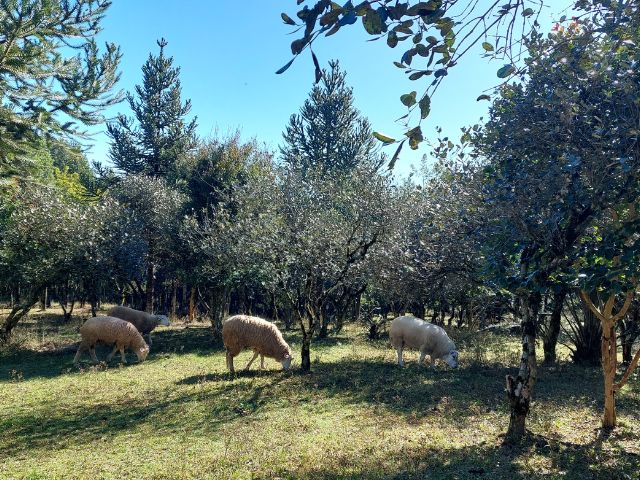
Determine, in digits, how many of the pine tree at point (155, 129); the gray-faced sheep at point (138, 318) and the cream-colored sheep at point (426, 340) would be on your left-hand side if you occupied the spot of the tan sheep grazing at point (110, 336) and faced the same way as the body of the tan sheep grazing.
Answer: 2

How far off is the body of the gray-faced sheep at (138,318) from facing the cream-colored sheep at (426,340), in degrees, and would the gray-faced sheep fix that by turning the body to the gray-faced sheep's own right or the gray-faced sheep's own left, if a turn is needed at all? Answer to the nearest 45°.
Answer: approximately 45° to the gray-faced sheep's own right

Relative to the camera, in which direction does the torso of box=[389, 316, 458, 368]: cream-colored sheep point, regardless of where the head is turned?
to the viewer's right

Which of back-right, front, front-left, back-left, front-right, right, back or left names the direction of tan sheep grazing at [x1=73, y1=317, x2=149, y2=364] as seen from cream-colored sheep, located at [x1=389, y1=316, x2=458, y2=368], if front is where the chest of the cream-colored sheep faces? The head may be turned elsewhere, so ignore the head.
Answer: back

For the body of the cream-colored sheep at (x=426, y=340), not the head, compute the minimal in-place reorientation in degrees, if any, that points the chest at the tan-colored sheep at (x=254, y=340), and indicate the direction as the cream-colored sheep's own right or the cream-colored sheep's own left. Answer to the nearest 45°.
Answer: approximately 180°

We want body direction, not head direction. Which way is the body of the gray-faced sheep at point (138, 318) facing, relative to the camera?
to the viewer's right

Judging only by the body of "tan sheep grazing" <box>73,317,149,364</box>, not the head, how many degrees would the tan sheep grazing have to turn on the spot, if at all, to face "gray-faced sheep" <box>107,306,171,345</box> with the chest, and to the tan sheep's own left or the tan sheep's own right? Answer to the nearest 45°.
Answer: approximately 90° to the tan sheep's own left

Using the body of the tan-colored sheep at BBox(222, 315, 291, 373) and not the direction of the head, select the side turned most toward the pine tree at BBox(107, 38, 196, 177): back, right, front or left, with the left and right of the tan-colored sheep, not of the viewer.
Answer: left

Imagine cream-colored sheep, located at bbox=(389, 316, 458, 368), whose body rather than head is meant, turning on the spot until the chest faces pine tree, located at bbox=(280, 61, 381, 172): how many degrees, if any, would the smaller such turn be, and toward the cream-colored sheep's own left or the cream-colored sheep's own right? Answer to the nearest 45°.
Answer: approximately 90° to the cream-colored sheep's own left

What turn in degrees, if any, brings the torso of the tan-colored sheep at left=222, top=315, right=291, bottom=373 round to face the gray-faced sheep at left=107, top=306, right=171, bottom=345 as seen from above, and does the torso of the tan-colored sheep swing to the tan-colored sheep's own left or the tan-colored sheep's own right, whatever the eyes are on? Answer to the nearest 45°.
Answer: approximately 135° to the tan-colored sheep's own left

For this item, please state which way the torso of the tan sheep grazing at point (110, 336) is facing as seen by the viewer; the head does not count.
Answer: to the viewer's right

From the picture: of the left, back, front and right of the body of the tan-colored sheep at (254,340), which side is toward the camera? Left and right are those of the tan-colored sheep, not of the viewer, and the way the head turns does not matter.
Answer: right

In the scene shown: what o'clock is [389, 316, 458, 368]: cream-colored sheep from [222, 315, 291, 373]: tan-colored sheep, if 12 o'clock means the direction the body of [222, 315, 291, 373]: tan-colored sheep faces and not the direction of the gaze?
[389, 316, 458, 368]: cream-colored sheep is roughly at 12 o'clock from [222, 315, 291, 373]: tan-colored sheep.

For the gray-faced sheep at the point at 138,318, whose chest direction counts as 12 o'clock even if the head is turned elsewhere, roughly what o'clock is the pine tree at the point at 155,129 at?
The pine tree is roughly at 9 o'clock from the gray-faced sheep.
